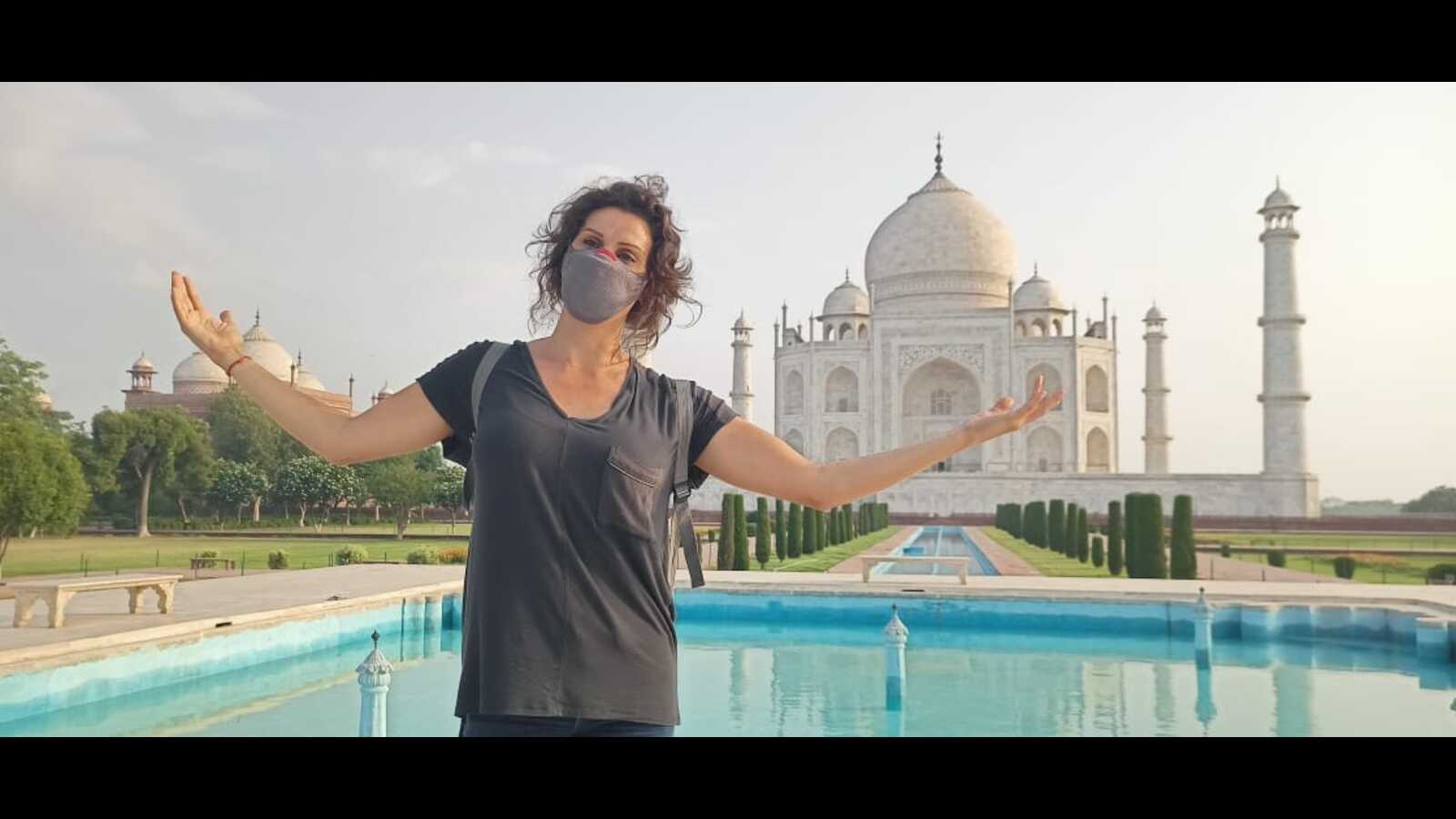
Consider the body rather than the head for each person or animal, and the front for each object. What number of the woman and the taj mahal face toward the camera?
2

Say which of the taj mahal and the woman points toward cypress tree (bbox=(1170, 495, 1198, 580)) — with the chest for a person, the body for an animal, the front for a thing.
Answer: the taj mahal

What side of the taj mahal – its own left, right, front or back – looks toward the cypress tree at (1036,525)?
front

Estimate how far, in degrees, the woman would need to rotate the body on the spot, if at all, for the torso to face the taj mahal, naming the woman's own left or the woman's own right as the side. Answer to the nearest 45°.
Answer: approximately 180°

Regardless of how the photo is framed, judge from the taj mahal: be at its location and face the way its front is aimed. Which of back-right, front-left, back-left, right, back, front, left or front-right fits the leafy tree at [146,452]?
front-right

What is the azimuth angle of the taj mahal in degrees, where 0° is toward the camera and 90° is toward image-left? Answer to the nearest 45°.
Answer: approximately 0°

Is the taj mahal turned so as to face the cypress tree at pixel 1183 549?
yes

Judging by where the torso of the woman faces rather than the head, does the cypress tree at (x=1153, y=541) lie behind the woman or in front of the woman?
behind

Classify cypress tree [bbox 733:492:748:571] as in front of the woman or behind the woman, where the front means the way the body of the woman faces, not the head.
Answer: behind

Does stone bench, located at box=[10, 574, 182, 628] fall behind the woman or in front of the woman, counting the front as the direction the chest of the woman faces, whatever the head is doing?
behind

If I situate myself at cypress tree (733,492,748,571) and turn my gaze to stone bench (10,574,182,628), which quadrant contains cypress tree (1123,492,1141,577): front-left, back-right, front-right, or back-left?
back-left

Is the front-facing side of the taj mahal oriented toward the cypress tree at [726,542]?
yes
